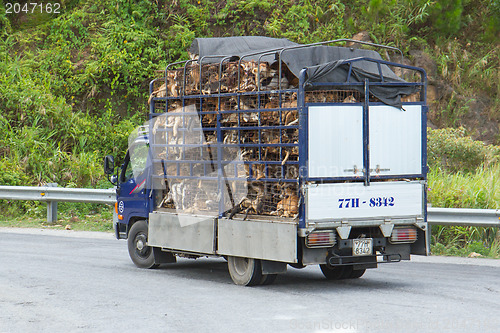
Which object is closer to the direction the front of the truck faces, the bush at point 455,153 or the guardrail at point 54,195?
the guardrail

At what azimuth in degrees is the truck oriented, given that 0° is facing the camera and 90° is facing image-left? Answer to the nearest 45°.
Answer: approximately 135°

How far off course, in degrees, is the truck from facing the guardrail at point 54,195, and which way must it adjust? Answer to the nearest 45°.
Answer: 0° — it already faces it

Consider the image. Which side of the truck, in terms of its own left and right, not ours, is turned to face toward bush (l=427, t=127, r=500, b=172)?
right
